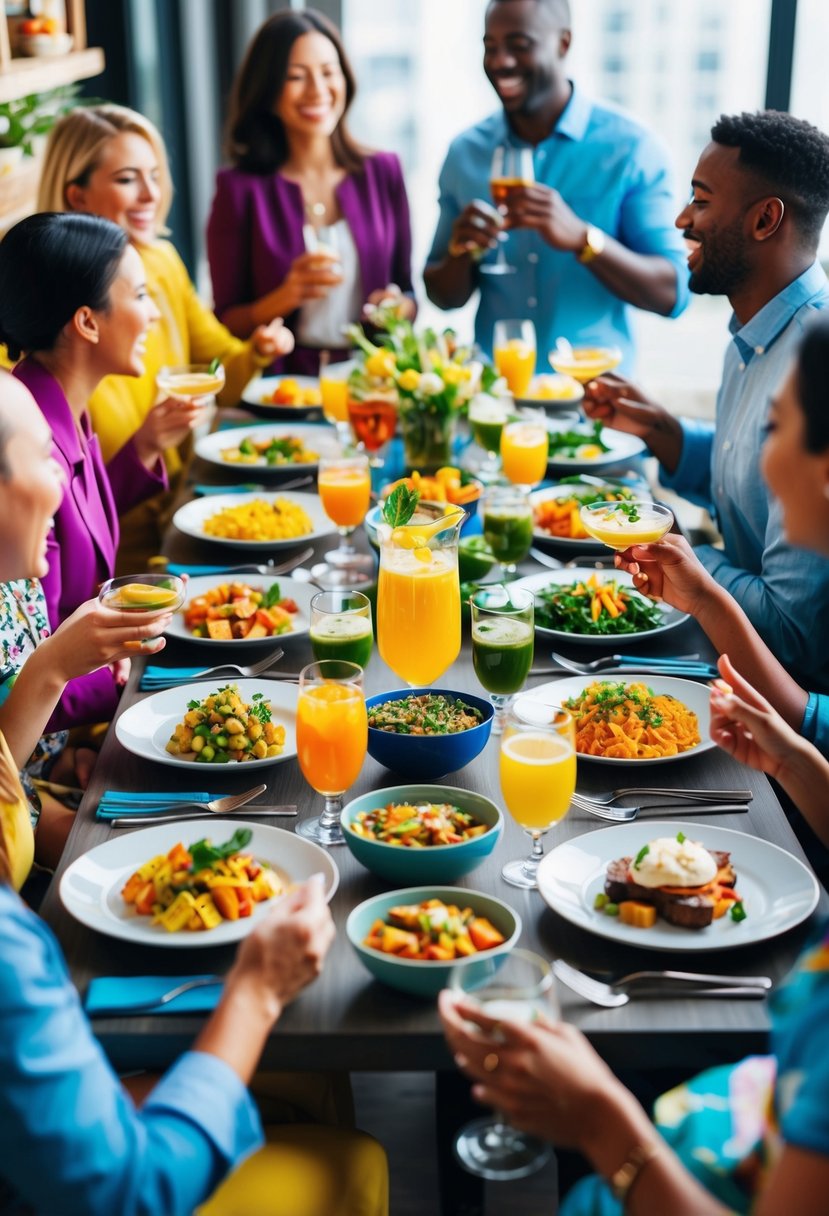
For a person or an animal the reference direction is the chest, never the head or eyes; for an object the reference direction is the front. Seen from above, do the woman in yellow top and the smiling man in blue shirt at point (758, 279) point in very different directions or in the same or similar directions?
very different directions

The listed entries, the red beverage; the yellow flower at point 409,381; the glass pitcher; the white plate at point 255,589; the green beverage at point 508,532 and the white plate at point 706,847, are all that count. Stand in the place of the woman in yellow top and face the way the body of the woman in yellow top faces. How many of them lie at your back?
0

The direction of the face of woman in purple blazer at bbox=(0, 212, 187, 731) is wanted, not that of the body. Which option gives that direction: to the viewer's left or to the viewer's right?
to the viewer's right

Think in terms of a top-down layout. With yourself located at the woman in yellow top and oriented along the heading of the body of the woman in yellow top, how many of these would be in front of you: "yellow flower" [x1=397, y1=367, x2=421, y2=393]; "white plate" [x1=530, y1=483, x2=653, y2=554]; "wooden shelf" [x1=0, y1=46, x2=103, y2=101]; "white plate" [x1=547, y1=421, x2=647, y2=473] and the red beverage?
4

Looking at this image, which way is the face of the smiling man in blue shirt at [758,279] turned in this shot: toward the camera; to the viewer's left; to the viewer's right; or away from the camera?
to the viewer's left

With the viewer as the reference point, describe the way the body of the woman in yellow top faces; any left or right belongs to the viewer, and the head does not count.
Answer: facing the viewer and to the right of the viewer

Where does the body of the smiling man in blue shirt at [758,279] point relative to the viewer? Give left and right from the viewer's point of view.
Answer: facing to the left of the viewer

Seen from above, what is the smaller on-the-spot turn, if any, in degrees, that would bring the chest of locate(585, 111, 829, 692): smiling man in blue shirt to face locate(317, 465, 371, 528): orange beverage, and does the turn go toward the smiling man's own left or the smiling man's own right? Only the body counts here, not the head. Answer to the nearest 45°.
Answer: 0° — they already face it

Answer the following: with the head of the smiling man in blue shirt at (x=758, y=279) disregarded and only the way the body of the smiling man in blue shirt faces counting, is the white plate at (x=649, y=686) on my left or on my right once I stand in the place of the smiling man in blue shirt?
on my left

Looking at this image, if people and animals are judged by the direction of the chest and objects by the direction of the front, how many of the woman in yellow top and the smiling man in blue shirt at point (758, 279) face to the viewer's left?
1

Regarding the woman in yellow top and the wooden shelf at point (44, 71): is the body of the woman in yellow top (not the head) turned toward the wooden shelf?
no

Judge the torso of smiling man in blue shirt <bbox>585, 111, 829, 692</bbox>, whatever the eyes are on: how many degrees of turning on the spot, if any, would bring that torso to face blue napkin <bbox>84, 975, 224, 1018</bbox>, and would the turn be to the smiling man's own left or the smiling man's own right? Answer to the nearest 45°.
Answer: approximately 90° to the smiling man's own left

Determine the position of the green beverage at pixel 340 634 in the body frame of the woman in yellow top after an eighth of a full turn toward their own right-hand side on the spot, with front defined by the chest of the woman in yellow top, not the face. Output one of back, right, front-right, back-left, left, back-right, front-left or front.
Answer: front

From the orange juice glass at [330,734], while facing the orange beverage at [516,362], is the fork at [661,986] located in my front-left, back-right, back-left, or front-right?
back-right

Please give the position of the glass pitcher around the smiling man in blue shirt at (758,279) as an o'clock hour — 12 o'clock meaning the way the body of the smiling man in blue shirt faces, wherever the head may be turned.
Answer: The glass pitcher is roughly at 10 o'clock from the smiling man in blue shirt.
